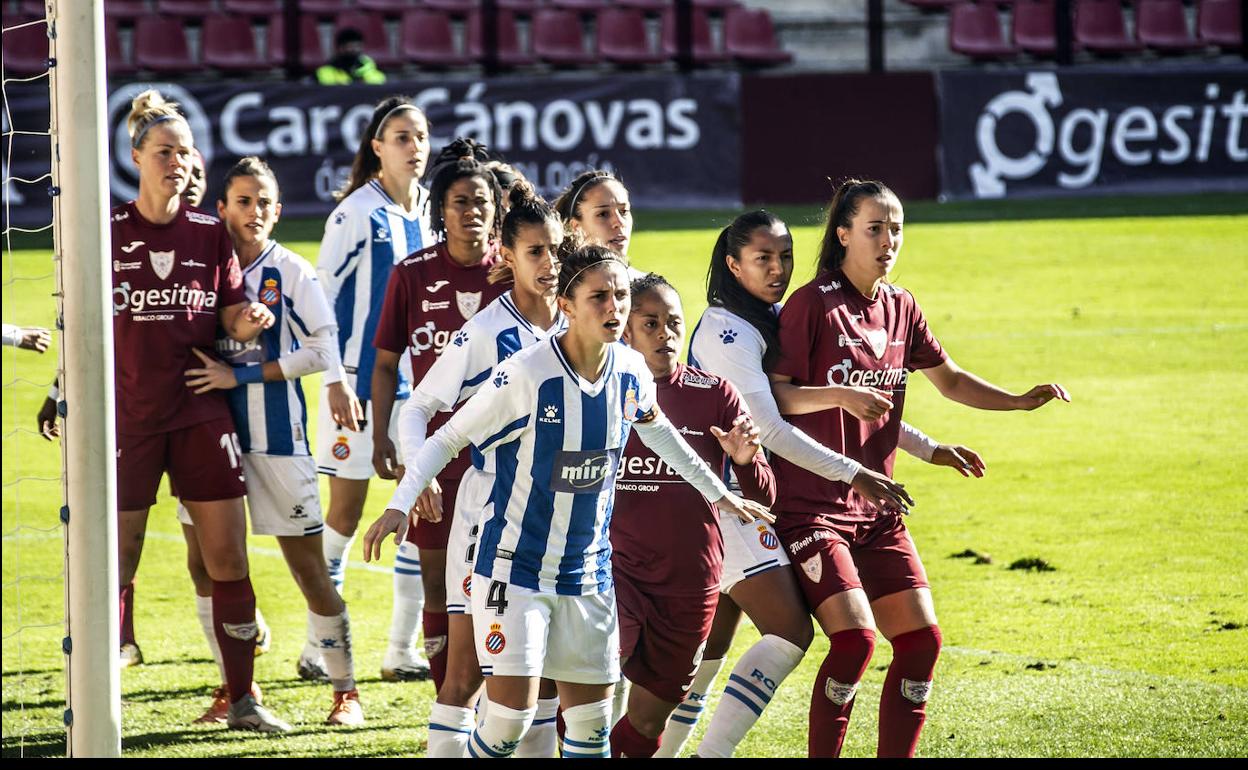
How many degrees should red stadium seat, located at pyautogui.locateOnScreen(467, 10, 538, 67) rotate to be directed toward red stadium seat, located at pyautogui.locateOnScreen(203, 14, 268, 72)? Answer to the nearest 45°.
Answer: approximately 135° to its right

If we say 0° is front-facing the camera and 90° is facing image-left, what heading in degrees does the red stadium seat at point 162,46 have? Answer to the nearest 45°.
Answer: approximately 315°

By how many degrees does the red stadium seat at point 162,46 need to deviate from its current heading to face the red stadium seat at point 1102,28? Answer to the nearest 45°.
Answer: approximately 45° to its left

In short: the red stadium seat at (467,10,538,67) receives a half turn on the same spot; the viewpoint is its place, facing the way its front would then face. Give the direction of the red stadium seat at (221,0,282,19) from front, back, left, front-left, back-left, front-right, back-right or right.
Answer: front-left

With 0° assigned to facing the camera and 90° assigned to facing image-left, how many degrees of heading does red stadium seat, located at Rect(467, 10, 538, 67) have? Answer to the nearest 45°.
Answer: approximately 315°
